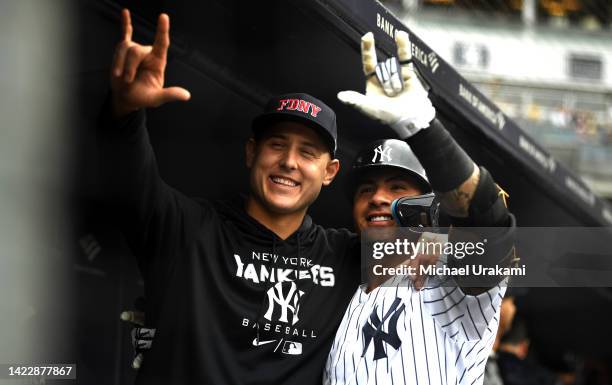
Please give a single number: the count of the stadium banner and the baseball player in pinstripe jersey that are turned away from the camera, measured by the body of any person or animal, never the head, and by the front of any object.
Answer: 0

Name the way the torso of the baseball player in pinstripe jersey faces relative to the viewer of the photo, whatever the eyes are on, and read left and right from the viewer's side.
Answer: facing the viewer and to the left of the viewer
